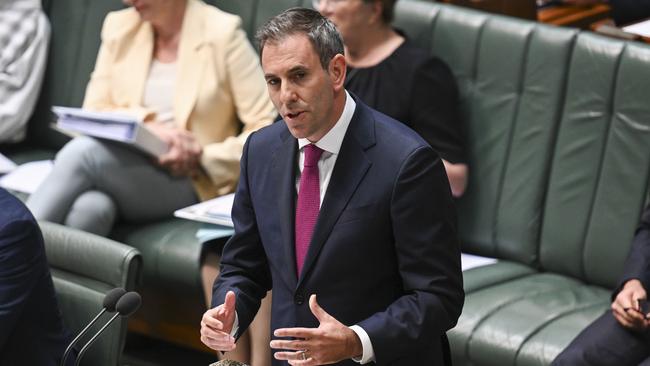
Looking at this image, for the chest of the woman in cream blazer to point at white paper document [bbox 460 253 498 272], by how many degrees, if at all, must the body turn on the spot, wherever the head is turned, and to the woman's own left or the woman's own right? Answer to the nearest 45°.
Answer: approximately 90° to the woman's own left

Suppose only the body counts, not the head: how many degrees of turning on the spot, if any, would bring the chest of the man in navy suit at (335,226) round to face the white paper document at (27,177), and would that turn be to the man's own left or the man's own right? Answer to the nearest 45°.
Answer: approximately 90° to the man's own right

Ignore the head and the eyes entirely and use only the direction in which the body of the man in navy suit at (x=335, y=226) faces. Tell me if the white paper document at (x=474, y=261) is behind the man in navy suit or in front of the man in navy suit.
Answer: behind

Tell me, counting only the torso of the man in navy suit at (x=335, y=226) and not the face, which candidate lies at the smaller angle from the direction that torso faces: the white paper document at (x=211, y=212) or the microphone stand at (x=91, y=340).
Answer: the microphone stand

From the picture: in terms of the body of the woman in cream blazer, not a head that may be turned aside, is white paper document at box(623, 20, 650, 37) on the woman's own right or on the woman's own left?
on the woman's own left

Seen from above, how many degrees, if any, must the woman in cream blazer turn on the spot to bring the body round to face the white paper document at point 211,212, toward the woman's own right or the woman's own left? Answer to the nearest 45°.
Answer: approximately 45° to the woman's own left

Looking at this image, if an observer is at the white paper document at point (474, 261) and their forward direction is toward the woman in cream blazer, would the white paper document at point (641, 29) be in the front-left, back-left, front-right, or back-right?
back-right

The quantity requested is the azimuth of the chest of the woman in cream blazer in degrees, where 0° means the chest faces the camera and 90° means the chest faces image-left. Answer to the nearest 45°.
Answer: approximately 45°

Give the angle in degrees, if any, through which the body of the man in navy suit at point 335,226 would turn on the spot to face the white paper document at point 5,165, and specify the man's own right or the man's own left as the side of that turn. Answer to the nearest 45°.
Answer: approximately 90° to the man's own right
